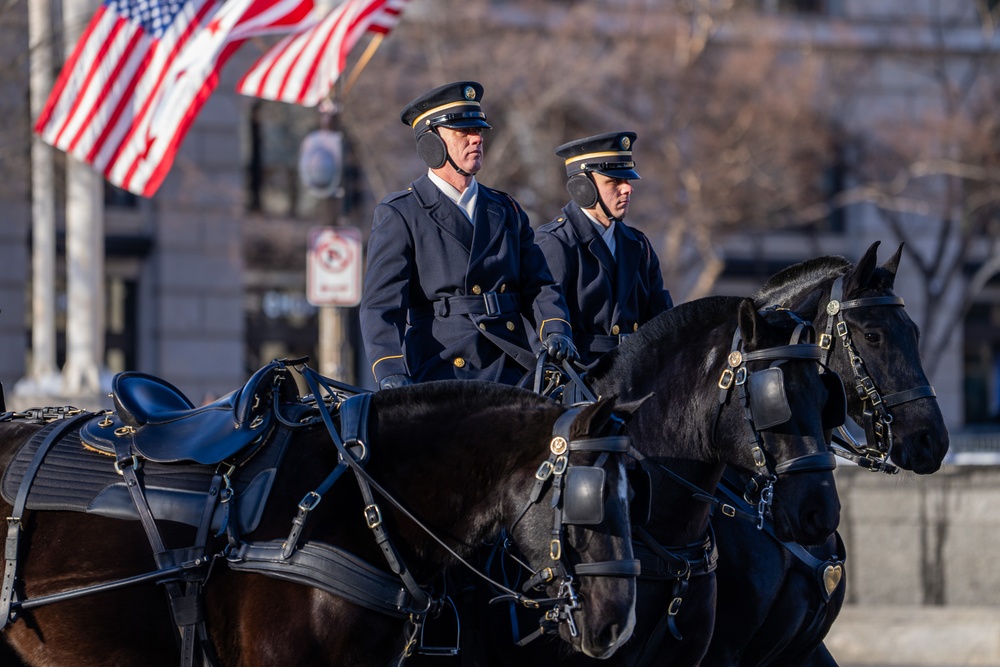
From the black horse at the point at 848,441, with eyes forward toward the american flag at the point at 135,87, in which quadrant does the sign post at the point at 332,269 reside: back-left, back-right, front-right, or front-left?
front-right

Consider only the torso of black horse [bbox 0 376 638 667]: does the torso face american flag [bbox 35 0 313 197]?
no

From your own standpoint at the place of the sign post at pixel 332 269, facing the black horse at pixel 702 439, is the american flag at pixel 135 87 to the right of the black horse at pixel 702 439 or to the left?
right

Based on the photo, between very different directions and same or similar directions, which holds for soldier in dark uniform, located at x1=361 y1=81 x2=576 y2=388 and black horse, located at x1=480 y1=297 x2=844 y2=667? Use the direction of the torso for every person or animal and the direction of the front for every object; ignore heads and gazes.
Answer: same or similar directions

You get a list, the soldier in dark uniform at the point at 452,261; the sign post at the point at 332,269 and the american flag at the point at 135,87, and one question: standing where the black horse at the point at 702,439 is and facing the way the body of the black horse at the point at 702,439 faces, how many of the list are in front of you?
0

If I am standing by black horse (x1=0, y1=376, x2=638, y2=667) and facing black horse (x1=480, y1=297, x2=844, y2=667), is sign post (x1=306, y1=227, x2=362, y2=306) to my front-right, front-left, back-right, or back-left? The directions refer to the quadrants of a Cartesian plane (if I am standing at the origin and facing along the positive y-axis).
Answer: front-left

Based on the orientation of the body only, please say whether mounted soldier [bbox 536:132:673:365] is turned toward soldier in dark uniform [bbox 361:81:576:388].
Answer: no

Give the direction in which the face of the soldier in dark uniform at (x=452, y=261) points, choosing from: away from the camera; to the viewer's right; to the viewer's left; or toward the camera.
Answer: to the viewer's right

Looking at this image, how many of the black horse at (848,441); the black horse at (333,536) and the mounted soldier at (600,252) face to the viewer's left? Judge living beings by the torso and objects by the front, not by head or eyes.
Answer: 0

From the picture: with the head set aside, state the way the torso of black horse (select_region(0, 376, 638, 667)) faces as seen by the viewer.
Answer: to the viewer's right

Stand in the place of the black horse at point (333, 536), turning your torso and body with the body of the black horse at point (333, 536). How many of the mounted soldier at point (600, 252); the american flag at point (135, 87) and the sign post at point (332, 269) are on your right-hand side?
0

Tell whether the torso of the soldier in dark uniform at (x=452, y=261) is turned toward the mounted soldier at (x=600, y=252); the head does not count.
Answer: no

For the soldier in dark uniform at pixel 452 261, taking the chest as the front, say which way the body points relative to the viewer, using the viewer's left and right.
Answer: facing the viewer and to the right of the viewer

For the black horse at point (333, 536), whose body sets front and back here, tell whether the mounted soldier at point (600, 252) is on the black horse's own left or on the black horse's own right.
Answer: on the black horse's own left

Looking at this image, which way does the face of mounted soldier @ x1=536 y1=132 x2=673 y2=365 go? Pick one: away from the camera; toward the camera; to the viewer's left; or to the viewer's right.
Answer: to the viewer's right
